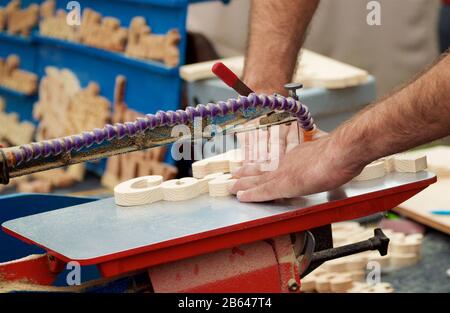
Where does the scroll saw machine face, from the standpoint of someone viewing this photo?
facing away from the viewer and to the right of the viewer

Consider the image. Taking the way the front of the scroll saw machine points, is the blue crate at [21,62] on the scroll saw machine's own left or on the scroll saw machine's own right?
on the scroll saw machine's own left

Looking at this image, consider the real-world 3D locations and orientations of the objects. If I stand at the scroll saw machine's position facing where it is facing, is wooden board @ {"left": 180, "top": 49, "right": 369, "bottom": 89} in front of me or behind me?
in front
